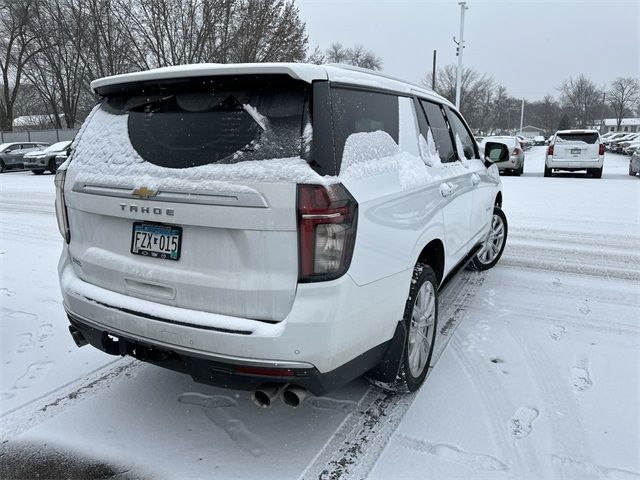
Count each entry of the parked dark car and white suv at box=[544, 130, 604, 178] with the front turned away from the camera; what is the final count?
1

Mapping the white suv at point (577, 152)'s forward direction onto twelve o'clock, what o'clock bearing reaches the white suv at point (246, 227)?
the white suv at point (246, 227) is roughly at 6 o'clock from the white suv at point (577, 152).

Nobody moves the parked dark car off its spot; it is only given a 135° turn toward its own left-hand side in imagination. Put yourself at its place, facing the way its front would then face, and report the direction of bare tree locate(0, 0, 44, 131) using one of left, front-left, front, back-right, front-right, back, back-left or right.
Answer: left

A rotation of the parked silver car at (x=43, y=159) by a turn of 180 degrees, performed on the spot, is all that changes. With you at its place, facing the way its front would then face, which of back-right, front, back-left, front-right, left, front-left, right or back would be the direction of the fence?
front-left

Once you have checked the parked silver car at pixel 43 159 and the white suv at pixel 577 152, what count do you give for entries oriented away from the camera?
1

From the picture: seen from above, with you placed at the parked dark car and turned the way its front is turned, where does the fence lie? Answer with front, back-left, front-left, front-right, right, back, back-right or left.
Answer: back-right

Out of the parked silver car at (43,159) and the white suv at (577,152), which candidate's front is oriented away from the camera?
the white suv

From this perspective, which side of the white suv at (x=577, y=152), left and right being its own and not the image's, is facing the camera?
back

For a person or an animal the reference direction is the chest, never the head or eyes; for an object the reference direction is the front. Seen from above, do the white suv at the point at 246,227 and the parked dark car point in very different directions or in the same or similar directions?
very different directions
